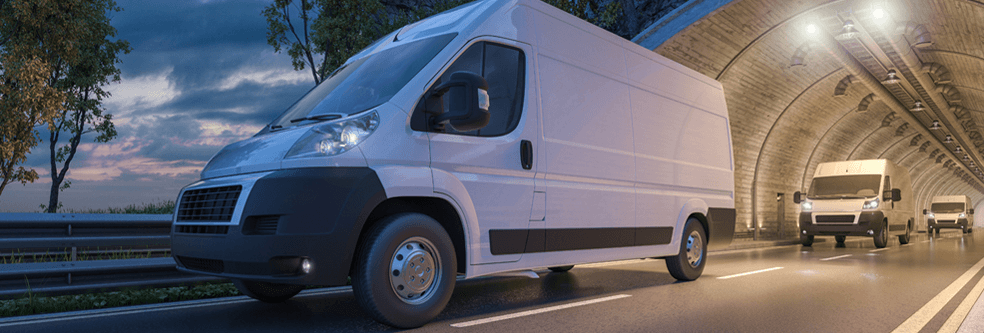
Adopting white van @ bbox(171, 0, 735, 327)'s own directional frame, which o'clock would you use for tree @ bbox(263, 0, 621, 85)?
The tree is roughly at 4 o'clock from the white van.

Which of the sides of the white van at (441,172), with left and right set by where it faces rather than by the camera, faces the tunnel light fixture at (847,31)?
back

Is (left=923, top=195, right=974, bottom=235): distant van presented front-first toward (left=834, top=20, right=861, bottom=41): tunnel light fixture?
yes

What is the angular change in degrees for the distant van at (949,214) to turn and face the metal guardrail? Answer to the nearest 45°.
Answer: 0° — it already faces it

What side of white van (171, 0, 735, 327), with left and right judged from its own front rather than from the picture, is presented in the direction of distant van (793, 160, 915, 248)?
back

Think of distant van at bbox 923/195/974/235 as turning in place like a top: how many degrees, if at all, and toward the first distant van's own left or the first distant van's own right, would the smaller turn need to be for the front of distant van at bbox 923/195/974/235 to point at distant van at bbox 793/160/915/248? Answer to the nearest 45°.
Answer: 0° — it already faces it

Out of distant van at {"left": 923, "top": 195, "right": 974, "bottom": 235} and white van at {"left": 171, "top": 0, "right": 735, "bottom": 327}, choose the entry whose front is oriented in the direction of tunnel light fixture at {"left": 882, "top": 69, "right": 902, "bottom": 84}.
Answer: the distant van

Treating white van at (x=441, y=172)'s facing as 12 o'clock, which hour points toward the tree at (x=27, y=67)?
The tree is roughly at 3 o'clock from the white van.

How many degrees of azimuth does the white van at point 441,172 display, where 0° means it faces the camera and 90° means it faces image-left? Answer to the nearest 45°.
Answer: approximately 45°

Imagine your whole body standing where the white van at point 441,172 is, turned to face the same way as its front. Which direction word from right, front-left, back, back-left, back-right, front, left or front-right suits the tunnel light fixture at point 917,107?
back

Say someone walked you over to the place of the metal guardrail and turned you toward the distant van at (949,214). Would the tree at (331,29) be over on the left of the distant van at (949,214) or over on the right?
left

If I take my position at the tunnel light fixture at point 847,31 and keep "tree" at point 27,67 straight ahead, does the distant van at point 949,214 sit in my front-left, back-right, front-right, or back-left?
back-right

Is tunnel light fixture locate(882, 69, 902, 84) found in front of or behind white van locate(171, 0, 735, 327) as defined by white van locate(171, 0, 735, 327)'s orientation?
behind

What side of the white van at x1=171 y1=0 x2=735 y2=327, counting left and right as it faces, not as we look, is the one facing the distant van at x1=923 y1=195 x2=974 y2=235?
back

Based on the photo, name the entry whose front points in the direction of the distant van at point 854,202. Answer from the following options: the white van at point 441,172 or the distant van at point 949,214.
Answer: the distant van at point 949,214

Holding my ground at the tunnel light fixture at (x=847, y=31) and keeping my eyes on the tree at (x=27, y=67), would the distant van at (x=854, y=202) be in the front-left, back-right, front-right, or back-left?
back-right
